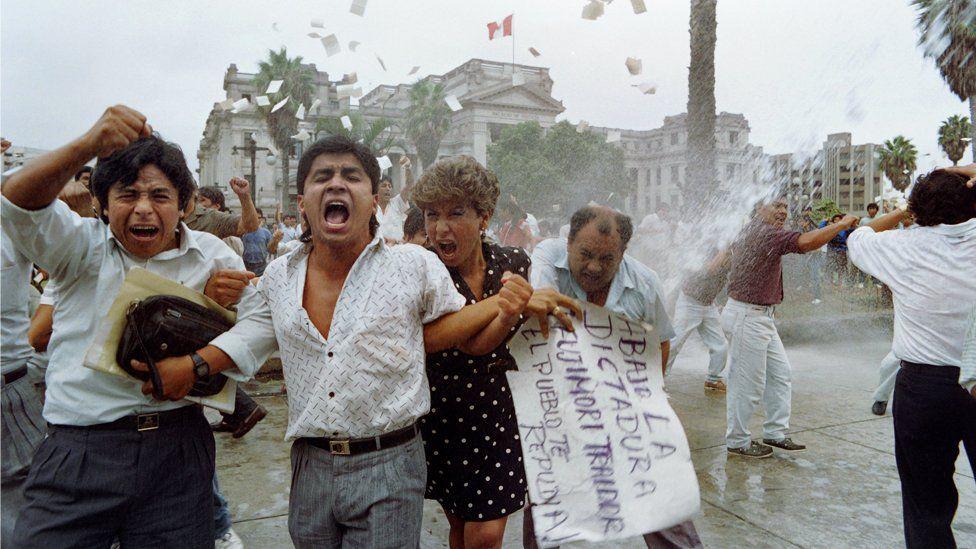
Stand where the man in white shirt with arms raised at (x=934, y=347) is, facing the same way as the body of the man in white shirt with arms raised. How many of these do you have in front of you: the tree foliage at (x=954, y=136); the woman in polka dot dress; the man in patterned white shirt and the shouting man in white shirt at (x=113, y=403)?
1

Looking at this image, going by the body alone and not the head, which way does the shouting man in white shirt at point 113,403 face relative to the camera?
toward the camera

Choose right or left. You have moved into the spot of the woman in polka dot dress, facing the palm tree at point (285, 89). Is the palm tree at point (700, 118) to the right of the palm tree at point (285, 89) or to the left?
right

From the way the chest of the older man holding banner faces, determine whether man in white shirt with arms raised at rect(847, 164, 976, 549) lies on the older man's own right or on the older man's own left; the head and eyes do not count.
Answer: on the older man's own left

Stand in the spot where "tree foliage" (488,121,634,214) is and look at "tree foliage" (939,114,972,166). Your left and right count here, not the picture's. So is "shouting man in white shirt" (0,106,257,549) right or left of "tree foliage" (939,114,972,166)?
right

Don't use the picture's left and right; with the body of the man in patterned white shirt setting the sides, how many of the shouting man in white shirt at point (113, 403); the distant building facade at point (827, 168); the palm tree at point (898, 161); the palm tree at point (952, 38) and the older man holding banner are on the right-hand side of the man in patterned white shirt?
1

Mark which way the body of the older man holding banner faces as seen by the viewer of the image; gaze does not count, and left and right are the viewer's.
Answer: facing the viewer

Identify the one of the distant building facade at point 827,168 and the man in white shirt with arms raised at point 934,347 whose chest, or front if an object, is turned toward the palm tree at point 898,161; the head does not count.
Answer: the man in white shirt with arms raised

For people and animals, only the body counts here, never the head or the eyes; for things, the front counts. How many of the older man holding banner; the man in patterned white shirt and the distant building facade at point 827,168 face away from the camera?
0

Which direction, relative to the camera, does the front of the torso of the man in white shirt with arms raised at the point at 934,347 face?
away from the camera

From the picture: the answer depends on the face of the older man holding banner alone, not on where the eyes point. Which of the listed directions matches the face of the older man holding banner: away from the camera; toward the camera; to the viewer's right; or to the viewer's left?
toward the camera

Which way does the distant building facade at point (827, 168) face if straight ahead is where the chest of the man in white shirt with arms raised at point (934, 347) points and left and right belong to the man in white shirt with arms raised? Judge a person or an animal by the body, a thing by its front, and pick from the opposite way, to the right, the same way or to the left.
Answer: the opposite way

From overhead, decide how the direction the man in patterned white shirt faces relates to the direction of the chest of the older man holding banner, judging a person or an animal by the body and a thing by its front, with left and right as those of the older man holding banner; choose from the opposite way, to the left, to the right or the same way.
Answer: the same way

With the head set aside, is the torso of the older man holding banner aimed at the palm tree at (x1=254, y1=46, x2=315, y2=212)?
no

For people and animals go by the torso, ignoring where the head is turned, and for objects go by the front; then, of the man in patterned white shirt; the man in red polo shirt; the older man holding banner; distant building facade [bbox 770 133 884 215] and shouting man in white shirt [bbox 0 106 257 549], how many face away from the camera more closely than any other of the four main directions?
0

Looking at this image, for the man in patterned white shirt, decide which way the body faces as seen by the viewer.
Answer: toward the camera
